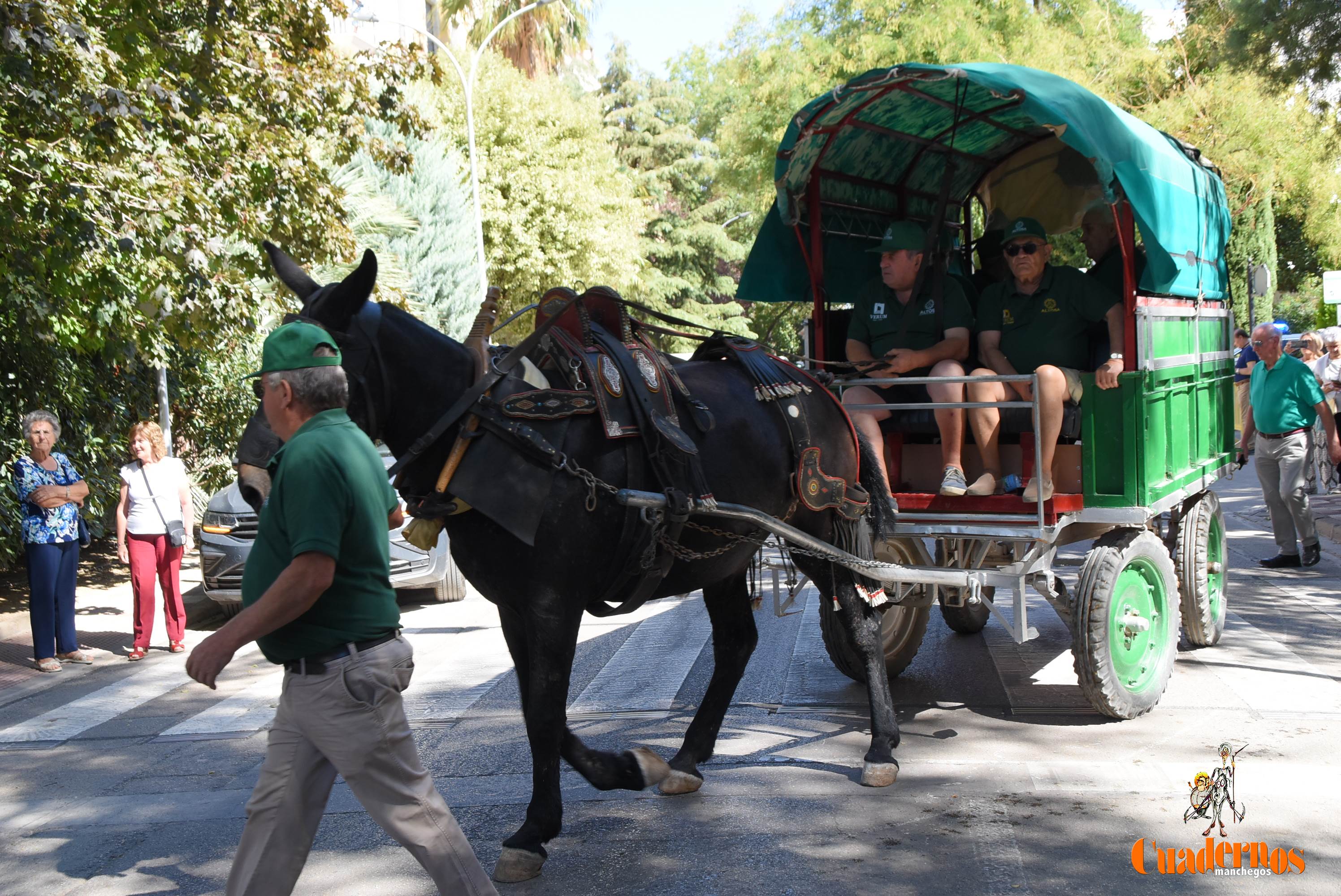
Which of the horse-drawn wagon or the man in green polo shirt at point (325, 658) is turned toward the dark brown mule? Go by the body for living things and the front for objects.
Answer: the horse-drawn wagon

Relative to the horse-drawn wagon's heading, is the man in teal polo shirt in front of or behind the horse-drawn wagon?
behind

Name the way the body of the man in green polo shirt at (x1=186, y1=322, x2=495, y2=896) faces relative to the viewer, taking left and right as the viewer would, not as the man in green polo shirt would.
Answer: facing to the left of the viewer

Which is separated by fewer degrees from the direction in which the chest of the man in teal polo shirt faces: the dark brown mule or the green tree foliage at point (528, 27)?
the dark brown mule

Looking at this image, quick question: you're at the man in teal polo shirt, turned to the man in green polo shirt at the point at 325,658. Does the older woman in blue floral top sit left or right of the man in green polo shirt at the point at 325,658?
right

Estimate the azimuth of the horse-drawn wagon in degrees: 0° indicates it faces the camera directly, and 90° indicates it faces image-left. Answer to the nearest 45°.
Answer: approximately 45°

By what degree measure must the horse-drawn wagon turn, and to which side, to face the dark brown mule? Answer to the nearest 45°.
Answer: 0° — it already faces it

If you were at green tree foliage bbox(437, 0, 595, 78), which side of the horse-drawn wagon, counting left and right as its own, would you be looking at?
right

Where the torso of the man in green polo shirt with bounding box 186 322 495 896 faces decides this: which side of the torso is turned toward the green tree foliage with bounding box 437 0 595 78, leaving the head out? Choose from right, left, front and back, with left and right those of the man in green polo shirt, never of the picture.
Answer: right

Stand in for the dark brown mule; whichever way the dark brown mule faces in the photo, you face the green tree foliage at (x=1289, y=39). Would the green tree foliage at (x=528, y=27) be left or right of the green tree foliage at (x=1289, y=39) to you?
left

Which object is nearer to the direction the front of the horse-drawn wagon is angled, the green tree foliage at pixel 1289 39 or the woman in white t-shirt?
the woman in white t-shirt
